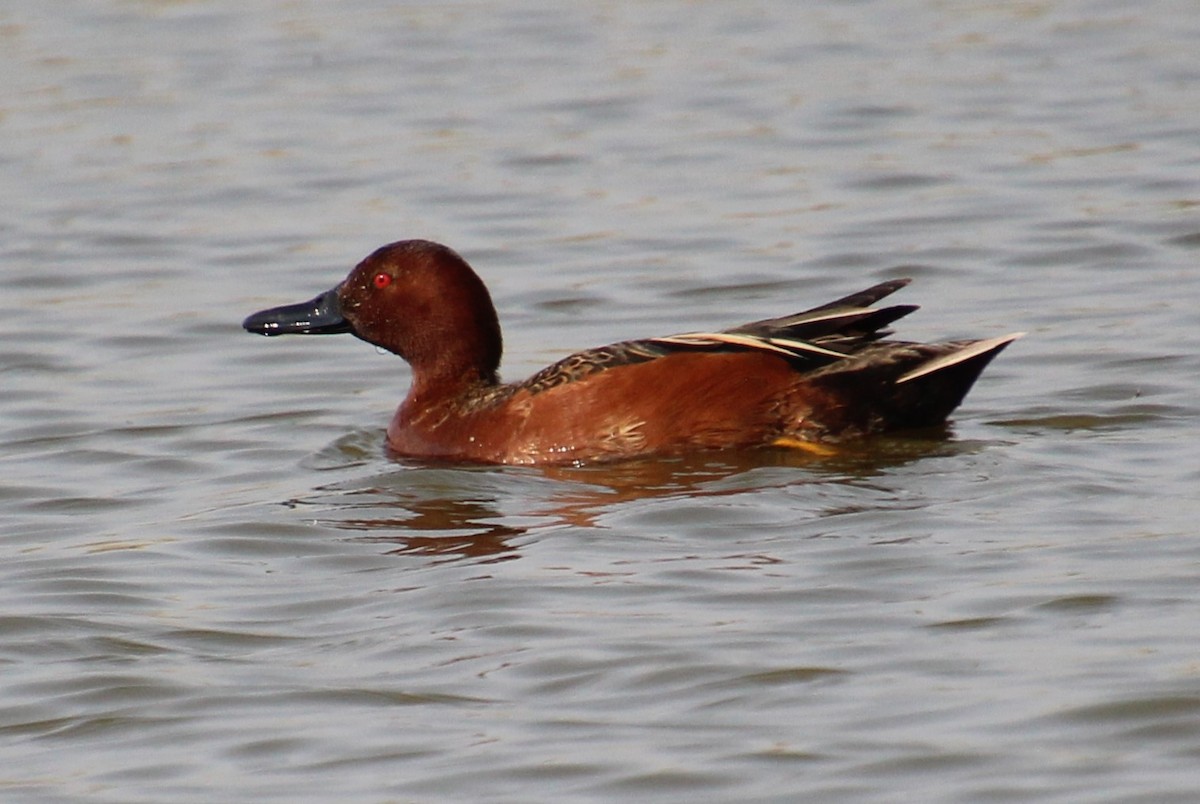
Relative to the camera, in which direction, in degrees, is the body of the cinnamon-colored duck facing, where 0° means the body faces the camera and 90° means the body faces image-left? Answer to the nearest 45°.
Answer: approximately 90°
